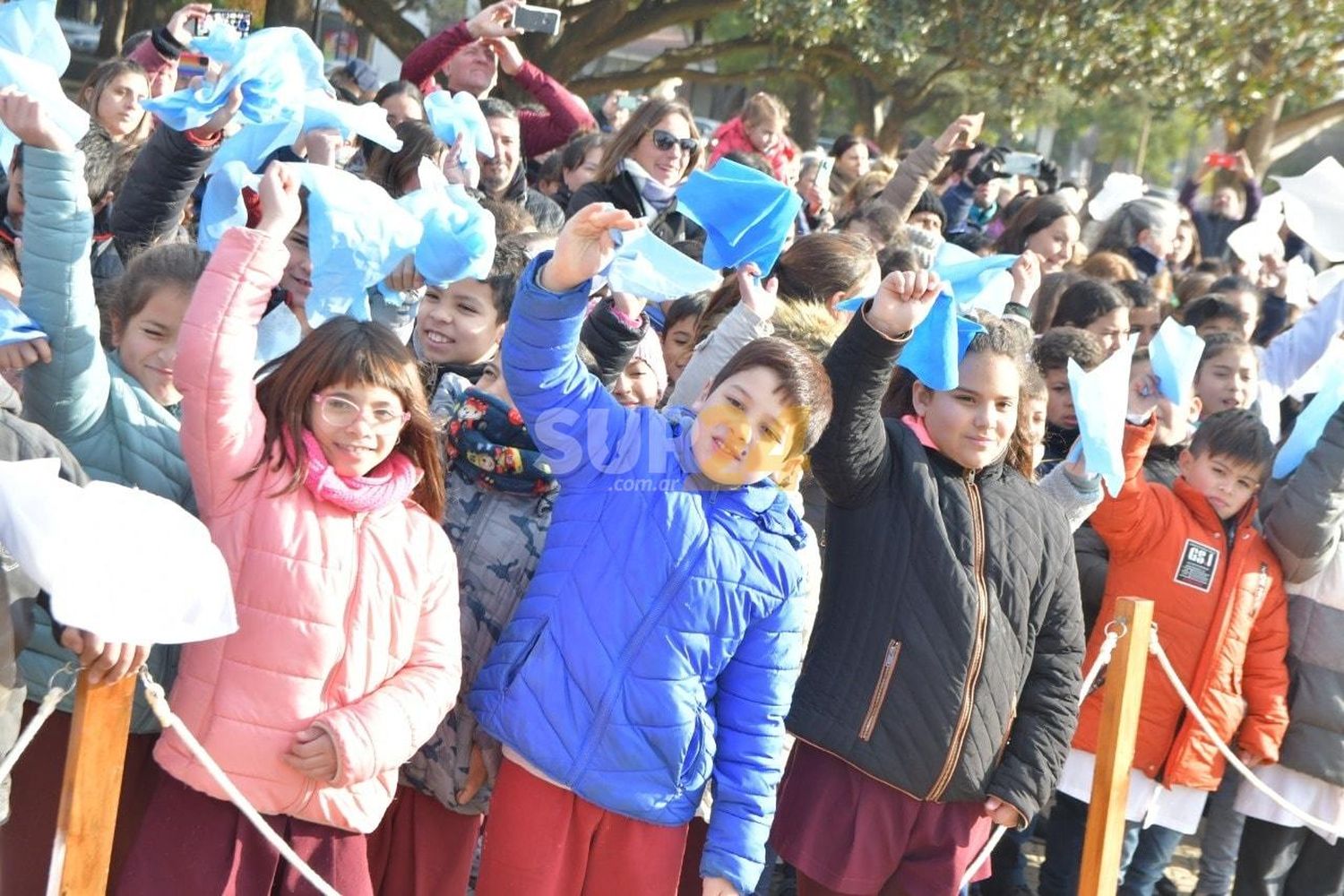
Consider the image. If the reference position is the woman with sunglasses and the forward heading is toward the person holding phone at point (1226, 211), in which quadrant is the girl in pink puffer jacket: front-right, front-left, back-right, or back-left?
back-right

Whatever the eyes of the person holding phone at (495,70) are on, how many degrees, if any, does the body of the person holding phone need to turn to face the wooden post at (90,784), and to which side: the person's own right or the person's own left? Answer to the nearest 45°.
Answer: approximately 45° to the person's own right

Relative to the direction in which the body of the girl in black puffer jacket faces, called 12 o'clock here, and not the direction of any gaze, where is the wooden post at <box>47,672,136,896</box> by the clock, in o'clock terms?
The wooden post is roughly at 3 o'clock from the girl in black puffer jacket.

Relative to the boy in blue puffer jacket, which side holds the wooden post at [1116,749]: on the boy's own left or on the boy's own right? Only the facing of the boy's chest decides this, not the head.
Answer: on the boy's own left

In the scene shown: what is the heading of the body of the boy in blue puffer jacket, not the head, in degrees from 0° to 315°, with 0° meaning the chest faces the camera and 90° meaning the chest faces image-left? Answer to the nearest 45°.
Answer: approximately 0°

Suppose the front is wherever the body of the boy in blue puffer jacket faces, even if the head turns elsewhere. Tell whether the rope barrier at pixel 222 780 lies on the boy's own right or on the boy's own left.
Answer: on the boy's own right
